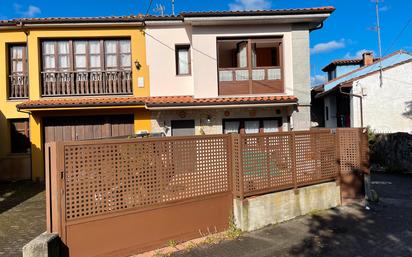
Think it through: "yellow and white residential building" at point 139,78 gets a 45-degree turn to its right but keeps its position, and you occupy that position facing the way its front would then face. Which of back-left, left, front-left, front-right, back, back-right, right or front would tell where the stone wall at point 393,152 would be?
back-left

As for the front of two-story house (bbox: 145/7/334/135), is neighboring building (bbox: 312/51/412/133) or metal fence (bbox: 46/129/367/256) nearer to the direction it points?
the metal fence

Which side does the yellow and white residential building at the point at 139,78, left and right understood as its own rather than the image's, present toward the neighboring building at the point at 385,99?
left

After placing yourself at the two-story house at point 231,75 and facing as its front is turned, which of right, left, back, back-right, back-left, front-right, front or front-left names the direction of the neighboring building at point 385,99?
back-left

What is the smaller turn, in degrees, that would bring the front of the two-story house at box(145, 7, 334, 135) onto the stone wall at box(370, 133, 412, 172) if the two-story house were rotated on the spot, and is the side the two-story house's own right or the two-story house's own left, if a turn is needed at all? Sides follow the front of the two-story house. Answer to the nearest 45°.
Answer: approximately 135° to the two-story house's own left

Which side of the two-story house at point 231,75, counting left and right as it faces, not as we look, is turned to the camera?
front

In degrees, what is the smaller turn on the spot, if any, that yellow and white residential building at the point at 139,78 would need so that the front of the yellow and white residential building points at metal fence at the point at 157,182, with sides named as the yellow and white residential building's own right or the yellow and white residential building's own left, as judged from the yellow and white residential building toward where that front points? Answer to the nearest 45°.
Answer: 0° — it already faces it

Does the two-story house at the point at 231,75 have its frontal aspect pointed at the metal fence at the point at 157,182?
yes

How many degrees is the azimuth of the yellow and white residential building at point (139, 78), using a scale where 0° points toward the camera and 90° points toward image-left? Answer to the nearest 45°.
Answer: approximately 0°
